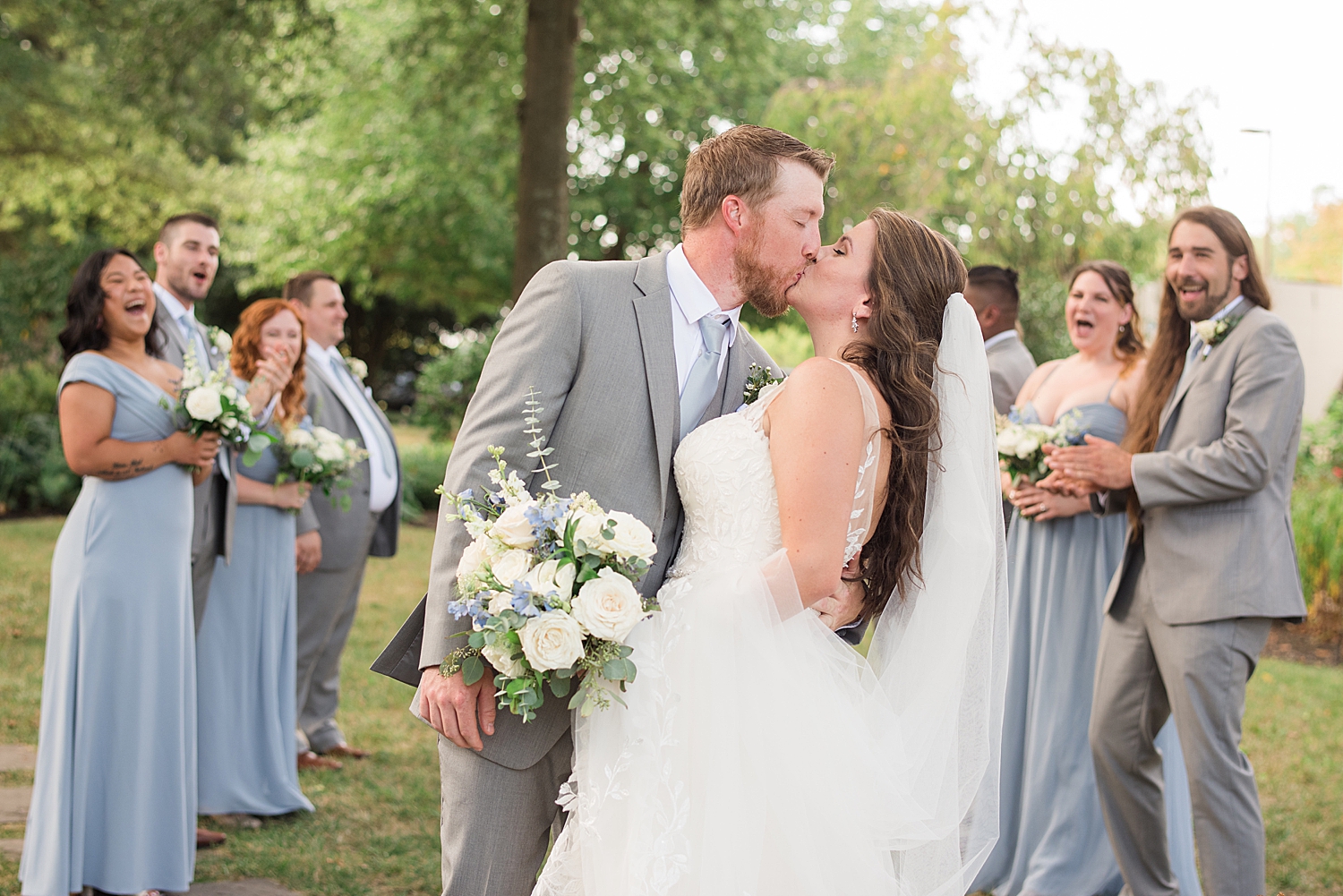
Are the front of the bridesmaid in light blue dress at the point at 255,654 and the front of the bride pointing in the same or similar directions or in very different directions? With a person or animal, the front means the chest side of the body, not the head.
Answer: very different directions

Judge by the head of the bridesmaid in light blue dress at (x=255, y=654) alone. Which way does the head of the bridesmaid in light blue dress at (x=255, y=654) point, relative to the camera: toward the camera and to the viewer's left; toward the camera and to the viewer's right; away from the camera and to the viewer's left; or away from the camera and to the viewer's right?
toward the camera and to the viewer's right

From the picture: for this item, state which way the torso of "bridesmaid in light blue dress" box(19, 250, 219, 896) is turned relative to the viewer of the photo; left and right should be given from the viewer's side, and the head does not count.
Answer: facing the viewer and to the right of the viewer

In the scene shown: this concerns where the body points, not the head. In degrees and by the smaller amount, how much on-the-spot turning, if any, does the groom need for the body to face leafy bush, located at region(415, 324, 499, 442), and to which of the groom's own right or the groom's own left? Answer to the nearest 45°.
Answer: approximately 135° to the groom's own left

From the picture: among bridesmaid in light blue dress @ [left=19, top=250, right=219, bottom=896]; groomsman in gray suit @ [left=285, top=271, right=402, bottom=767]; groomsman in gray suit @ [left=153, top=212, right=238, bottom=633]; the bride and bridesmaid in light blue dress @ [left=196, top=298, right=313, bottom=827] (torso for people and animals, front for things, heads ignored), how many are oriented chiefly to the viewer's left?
1

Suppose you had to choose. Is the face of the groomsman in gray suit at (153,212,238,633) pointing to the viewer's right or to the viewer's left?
to the viewer's right

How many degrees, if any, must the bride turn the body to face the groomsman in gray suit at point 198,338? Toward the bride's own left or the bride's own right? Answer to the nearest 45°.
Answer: approximately 45° to the bride's own right

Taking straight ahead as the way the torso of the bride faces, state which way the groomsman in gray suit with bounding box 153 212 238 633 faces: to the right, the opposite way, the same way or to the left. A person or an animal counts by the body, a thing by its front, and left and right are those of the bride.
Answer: the opposite way

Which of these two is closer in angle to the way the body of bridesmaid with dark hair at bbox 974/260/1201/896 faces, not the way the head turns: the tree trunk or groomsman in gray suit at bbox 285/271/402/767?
the groomsman in gray suit

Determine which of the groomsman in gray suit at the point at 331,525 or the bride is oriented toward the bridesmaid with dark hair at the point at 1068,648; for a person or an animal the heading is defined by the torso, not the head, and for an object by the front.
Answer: the groomsman in gray suit

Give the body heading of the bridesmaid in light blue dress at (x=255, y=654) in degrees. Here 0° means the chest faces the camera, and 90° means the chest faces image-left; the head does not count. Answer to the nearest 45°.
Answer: approximately 315°

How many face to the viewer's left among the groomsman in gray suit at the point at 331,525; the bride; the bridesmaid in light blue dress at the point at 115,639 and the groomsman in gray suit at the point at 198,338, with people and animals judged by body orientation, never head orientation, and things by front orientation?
1

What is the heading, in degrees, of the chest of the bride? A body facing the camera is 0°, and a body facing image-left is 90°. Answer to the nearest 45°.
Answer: approximately 90°

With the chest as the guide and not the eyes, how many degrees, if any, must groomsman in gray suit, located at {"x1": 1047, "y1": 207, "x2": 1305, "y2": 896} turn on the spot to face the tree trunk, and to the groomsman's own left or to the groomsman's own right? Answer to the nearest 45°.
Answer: approximately 90° to the groomsman's own right

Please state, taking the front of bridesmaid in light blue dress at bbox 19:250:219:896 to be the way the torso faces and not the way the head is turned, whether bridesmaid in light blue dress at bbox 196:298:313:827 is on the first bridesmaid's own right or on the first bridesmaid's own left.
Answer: on the first bridesmaid's own left
